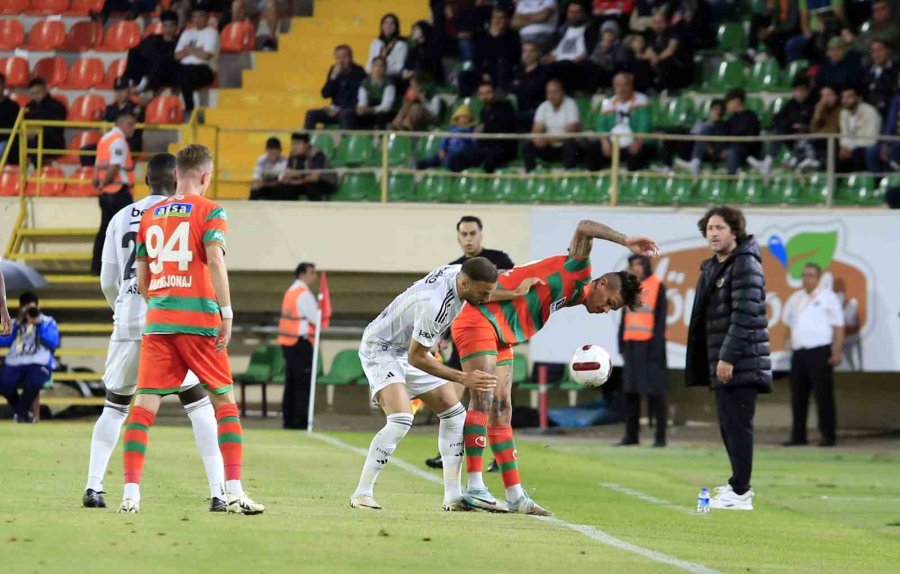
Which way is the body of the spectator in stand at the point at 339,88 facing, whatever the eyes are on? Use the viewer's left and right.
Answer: facing the viewer and to the left of the viewer

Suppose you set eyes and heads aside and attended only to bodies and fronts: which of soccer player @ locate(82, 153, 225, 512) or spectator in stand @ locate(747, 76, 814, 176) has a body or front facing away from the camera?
the soccer player

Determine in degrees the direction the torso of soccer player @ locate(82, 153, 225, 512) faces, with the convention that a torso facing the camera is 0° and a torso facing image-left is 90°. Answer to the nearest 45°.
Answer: approximately 180°

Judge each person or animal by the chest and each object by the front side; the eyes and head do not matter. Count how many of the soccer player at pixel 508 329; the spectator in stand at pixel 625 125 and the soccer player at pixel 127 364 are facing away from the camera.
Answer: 1

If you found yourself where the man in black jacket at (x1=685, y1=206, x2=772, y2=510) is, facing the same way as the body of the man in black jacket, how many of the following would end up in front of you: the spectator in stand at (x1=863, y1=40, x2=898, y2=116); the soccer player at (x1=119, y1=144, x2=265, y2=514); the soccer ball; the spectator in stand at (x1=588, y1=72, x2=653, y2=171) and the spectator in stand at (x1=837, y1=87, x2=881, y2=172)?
2

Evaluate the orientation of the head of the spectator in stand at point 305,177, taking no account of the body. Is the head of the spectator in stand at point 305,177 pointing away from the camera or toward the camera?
toward the camera

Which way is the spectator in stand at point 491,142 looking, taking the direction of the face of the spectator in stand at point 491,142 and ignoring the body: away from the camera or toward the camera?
toward the camera

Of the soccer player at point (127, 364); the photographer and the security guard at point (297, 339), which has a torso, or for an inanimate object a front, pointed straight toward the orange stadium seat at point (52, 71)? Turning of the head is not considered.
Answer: the soccer player

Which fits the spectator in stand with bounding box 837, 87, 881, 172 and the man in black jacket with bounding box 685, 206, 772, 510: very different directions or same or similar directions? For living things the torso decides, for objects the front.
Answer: same or similar directions

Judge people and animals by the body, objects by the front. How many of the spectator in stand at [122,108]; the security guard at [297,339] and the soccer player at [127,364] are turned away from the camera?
1

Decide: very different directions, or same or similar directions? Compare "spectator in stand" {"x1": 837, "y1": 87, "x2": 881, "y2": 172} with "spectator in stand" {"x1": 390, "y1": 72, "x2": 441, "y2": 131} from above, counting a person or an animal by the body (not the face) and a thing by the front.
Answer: same or similar directions

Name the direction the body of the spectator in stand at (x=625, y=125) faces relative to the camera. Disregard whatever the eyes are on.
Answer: toward the camera

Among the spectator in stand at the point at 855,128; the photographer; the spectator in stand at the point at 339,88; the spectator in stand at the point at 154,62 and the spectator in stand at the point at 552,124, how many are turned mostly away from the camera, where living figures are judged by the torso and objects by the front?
0

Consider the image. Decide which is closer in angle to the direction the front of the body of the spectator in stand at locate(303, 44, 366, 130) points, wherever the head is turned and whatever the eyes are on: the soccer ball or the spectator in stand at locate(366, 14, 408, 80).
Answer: the soccer ball

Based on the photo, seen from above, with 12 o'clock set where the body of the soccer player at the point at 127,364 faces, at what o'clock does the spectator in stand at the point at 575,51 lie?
The spectator in stand is roughly at 1 o'clock from the soccer player.

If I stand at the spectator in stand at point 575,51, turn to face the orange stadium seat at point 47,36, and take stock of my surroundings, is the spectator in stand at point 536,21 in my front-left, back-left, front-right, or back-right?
front-right

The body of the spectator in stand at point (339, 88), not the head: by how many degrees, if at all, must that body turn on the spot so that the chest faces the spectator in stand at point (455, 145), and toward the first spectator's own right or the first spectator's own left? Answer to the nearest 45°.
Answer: approximately 90° to the first spectator's own left
